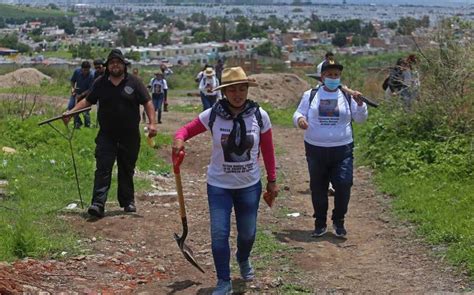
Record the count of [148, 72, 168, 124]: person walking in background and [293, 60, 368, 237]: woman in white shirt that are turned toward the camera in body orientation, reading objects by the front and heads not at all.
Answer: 2

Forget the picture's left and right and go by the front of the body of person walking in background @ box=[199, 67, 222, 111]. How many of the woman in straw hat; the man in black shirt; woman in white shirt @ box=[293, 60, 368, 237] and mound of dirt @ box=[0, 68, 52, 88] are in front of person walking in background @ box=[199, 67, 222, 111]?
3

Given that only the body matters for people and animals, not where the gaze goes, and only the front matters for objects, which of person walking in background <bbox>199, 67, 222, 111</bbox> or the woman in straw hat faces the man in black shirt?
the person walking in background

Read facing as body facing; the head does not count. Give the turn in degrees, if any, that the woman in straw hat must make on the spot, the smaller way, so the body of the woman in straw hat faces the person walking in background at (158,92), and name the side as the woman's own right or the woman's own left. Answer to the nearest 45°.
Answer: approximately 180°

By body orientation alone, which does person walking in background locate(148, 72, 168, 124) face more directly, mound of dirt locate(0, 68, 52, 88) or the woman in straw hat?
the woman in straw hat

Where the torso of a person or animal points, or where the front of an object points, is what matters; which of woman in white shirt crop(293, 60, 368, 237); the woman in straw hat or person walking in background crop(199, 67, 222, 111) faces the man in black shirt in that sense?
the person walking in background

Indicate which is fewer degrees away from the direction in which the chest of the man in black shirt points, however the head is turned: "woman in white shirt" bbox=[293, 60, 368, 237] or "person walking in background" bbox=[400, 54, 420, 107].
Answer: the woman in white shirt

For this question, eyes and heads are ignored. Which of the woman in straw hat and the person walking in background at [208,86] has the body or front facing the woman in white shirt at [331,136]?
the person walking in background
